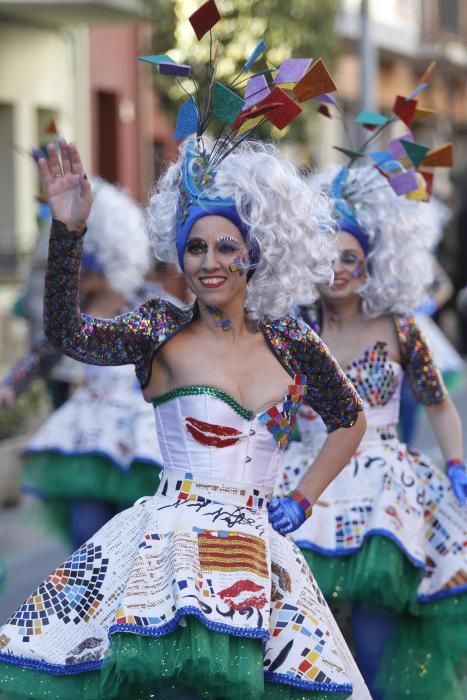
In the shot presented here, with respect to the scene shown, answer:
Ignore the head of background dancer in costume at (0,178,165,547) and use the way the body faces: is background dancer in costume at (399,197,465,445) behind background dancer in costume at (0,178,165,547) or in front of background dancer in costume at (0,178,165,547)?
behind

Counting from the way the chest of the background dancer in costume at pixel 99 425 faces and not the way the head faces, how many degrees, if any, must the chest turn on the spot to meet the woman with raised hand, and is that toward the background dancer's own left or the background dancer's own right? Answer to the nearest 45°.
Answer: approximately 45° to the background dancer's own left

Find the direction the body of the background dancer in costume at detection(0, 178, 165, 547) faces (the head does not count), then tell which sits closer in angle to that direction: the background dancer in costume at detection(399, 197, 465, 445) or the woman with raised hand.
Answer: the woman with raised hand

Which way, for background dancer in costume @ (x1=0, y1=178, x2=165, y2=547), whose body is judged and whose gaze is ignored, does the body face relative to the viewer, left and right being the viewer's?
facing the viewer and to the left of the viewer
